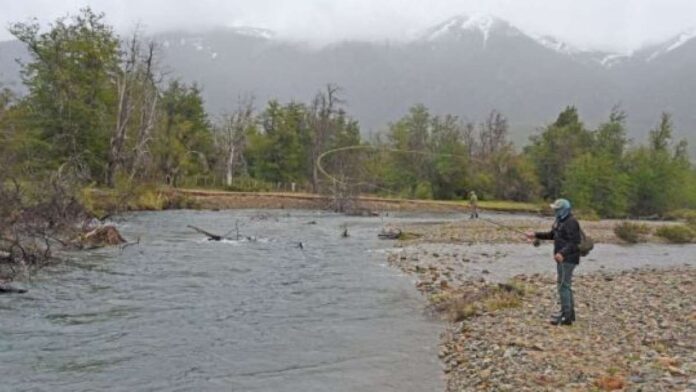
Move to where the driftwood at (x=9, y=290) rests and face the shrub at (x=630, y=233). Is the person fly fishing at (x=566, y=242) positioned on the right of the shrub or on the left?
right

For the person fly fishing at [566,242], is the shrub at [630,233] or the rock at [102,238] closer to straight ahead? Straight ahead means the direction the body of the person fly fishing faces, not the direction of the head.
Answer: the rock

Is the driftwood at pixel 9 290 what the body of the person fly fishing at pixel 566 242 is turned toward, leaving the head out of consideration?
yes

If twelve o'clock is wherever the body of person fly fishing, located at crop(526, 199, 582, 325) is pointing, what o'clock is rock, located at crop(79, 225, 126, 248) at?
The rock is roughly at 1 o'clock from the person fly fishing.

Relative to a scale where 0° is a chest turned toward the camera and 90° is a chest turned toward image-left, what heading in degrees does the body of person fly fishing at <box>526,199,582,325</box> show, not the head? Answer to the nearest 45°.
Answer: approximately 90°

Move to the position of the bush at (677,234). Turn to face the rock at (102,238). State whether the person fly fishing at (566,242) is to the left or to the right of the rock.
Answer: left

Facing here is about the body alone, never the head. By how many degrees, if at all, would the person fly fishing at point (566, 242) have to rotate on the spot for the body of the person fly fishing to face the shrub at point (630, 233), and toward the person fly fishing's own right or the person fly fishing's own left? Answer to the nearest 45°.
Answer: approximately 90° to the person fly fishing's own right

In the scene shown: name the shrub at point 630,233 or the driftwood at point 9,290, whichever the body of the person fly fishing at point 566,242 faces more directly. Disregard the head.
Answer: the driftwood

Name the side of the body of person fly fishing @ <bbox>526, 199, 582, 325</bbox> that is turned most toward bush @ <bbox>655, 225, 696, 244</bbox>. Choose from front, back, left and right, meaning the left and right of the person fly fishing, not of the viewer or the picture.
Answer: right
